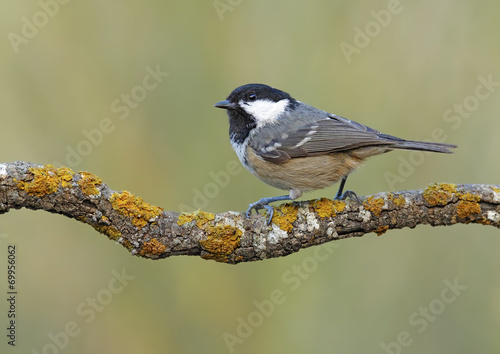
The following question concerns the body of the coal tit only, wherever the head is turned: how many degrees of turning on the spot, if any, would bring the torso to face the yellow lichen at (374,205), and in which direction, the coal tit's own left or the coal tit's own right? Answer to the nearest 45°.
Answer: approximately 135° to the coal tit's own left

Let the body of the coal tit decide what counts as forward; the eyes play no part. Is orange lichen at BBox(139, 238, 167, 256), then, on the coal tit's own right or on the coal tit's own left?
on the coal tit's own left

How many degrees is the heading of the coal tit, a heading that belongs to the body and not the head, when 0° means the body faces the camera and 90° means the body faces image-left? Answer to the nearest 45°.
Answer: approximately 90°
